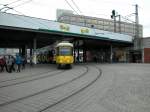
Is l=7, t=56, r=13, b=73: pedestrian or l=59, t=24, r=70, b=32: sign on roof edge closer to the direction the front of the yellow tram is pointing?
the pedestrian

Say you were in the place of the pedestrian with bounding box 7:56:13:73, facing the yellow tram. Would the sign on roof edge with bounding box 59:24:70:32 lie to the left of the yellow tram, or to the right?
left

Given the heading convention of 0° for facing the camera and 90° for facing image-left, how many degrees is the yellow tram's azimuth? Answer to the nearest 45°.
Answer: approximately 0°

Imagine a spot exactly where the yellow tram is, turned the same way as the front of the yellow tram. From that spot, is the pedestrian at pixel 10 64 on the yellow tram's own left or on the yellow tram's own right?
on the yellow tram's own right

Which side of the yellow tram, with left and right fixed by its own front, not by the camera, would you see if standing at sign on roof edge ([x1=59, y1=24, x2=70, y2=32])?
back
